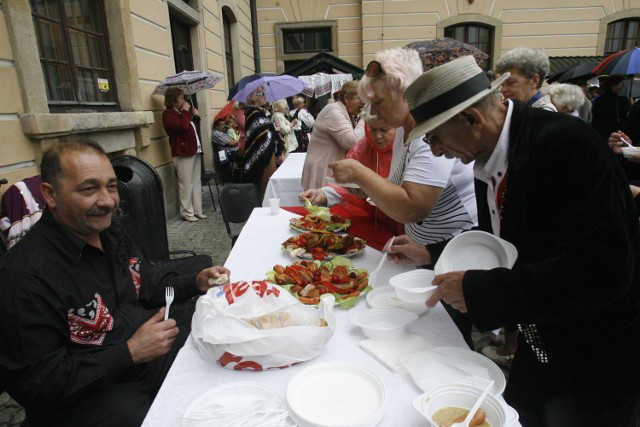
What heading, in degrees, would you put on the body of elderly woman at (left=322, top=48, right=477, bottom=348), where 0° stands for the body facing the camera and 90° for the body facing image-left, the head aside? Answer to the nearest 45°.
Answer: approximately 90°

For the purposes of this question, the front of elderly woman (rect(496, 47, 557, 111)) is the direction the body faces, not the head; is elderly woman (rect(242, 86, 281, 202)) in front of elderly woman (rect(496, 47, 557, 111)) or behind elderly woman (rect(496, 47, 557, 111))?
in front

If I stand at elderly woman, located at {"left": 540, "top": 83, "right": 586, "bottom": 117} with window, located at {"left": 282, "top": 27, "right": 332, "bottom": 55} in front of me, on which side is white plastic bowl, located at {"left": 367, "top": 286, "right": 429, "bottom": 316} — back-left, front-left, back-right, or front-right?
back-left

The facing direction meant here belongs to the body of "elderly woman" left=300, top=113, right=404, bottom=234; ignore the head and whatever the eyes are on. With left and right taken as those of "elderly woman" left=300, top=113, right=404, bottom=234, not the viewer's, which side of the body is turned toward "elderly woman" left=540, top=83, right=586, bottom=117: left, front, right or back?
left

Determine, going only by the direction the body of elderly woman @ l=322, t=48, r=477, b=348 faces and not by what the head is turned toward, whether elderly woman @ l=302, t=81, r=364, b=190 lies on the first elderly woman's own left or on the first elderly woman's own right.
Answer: on the first elderly woman's own right

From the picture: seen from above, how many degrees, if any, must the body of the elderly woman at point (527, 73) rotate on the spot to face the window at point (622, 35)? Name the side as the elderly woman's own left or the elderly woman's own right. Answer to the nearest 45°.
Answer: approximately 90° to the elderly woman's own right

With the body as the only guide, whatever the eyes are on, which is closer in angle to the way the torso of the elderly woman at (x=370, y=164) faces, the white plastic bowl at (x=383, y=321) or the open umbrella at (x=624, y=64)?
the white plastic bowl

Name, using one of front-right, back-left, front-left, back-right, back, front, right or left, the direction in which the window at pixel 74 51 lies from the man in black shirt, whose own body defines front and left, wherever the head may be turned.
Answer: back-left

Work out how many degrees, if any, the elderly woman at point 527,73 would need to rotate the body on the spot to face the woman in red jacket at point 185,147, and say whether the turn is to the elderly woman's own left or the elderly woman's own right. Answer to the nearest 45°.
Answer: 0° — they already face them
